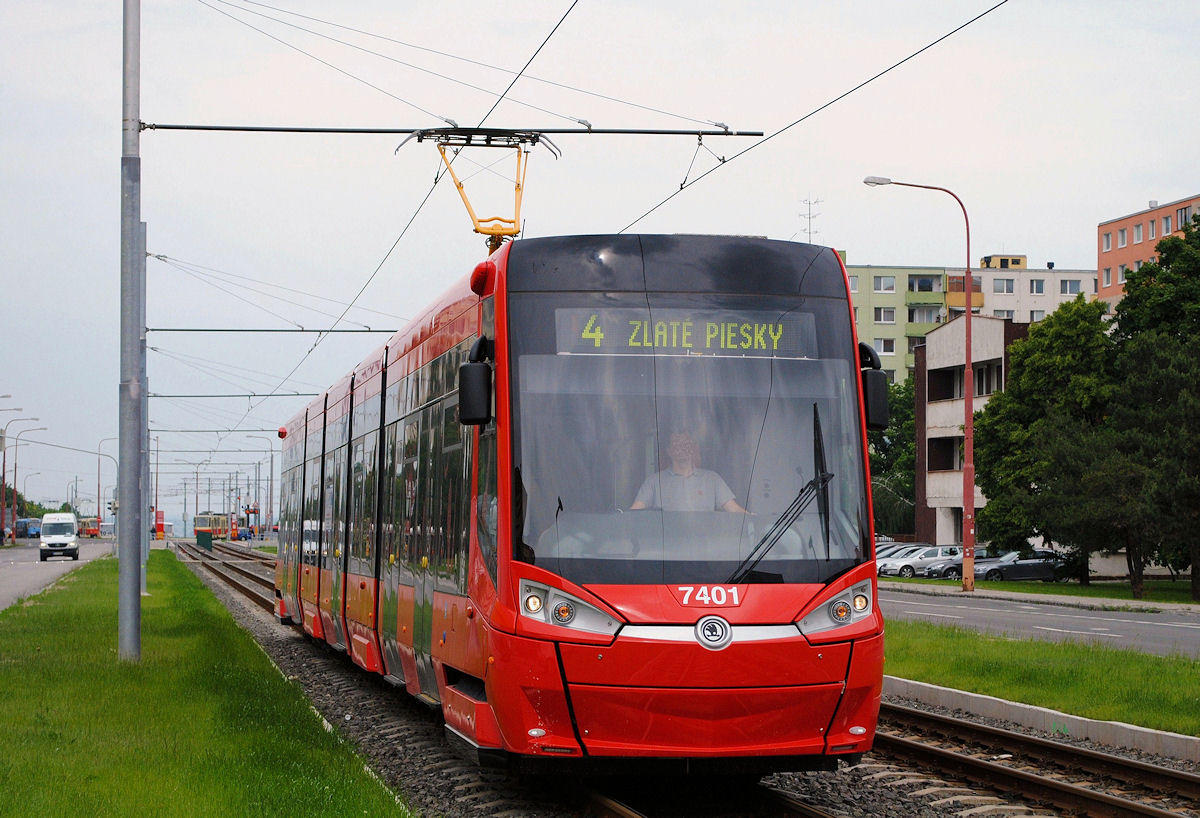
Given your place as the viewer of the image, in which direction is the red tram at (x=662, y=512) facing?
facing the viewer

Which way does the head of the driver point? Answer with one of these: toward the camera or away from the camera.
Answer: toward the camera
